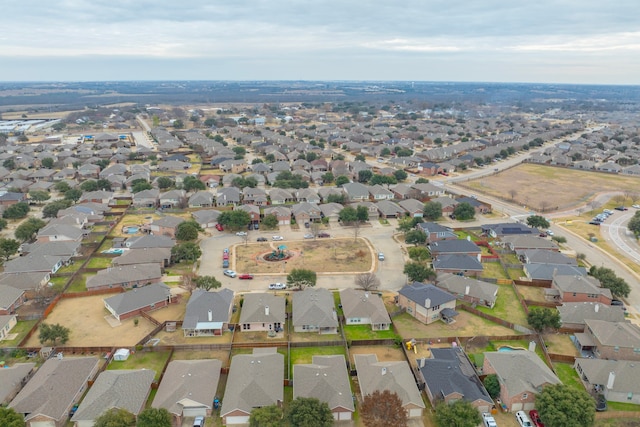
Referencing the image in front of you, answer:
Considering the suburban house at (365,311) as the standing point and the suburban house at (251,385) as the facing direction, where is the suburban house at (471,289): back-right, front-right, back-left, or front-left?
back-left

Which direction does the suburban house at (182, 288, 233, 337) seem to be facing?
away from the camera

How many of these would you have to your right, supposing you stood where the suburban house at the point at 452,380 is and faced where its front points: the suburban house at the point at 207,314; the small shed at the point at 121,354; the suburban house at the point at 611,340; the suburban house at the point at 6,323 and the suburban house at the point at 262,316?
4

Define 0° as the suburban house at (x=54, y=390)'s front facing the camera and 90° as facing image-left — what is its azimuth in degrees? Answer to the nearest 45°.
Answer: approximately 0°

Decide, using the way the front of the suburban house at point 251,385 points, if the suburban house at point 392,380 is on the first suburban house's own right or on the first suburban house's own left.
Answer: on the first suburban house's own left

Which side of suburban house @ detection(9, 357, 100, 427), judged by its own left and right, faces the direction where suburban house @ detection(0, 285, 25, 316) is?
back

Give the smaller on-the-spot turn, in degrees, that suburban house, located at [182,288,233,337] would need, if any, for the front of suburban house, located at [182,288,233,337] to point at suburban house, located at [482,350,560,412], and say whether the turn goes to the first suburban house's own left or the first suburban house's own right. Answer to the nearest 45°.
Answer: approximately 135° to the first suburban house's own right

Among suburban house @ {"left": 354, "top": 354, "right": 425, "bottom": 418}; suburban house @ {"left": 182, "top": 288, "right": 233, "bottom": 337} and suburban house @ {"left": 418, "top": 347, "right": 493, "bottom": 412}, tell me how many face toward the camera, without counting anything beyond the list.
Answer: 2

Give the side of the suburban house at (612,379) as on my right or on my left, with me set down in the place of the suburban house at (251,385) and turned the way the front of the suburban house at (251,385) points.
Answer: on my left

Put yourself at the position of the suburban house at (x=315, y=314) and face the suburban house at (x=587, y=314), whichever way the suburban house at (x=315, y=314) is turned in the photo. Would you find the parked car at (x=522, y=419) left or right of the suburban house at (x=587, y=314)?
right

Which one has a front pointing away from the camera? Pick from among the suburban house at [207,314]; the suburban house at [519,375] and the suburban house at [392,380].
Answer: the suburban house at [207,314]

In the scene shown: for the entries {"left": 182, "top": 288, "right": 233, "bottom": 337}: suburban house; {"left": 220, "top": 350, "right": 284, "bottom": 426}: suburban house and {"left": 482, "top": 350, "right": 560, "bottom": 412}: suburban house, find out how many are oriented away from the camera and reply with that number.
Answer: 1

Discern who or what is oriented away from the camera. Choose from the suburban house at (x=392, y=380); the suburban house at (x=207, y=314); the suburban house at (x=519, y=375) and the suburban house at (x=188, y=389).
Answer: the suburban house at (x=207, y=314)
